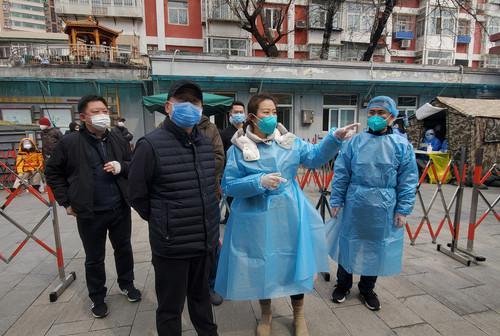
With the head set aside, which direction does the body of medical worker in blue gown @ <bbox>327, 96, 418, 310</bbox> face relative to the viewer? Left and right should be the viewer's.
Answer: facing the viewer

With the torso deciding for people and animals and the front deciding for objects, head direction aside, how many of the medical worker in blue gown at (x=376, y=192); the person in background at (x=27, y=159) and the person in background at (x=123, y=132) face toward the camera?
3

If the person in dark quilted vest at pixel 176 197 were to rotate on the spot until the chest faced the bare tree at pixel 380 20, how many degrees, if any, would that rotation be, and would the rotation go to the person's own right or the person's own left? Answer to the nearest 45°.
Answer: approximately 90° to the person's own left

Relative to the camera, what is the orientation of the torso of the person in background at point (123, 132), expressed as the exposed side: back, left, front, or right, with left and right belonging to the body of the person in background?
front

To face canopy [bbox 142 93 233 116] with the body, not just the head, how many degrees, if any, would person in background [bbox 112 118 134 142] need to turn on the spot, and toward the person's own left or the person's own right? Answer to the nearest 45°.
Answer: approximately 135° to the person's own left

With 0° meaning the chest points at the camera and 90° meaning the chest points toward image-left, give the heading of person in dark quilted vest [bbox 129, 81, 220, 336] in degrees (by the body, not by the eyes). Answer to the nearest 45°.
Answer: approximately 315°

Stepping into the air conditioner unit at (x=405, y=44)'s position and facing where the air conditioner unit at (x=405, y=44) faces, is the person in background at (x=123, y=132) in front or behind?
in front

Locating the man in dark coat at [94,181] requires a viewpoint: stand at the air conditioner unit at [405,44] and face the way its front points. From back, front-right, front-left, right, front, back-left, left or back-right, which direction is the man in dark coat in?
front

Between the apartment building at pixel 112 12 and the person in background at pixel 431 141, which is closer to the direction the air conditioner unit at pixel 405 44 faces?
the person in background

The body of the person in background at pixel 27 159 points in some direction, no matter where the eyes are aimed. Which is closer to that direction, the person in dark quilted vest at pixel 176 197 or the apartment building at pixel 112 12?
the person in dark quilted vest

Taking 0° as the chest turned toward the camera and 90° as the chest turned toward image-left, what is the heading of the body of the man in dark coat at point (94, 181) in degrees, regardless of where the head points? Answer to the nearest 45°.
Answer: approximately 315°

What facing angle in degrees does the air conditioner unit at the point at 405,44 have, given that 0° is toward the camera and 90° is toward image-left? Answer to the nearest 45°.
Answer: approximately 0°

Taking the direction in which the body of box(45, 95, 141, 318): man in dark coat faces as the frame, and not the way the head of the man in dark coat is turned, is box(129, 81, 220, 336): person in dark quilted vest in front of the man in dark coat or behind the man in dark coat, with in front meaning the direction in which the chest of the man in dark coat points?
in front
